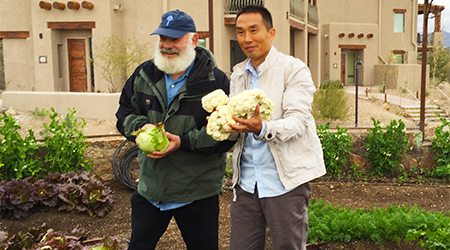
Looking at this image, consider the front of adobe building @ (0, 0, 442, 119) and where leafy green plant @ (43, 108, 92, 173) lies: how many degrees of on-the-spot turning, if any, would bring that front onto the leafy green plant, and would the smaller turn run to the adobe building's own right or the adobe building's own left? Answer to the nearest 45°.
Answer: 0° — it already faces it

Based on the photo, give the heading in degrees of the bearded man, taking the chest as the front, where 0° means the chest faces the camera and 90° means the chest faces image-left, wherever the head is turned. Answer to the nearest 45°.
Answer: approximately 45°

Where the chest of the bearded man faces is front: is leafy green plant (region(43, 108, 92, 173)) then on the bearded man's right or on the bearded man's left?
on the bearded man's right

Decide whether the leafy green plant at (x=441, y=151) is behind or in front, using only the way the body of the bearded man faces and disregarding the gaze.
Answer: behind

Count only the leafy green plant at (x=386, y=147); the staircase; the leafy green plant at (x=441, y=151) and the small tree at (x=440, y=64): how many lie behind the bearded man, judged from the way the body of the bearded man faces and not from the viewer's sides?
4

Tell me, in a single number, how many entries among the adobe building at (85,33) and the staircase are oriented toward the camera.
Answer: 2

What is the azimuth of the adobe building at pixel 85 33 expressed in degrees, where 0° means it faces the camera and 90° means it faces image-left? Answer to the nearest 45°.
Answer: approximately 0°

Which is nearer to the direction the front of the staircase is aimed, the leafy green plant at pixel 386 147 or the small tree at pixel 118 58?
the leafy green plant

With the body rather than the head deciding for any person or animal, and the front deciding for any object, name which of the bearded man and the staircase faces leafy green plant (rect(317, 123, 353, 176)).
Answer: the staircase

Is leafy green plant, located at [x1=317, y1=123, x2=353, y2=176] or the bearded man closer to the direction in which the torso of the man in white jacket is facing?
the bearded man

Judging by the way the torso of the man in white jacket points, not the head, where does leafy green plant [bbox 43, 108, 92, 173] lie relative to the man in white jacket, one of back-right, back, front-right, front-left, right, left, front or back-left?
right

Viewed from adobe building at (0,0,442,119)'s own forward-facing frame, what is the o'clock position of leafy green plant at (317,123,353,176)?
The leafy green plant is roughly at 11 o'clock from the adobe building.

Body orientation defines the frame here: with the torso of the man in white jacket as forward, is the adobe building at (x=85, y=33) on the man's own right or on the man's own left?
on the man's own right
